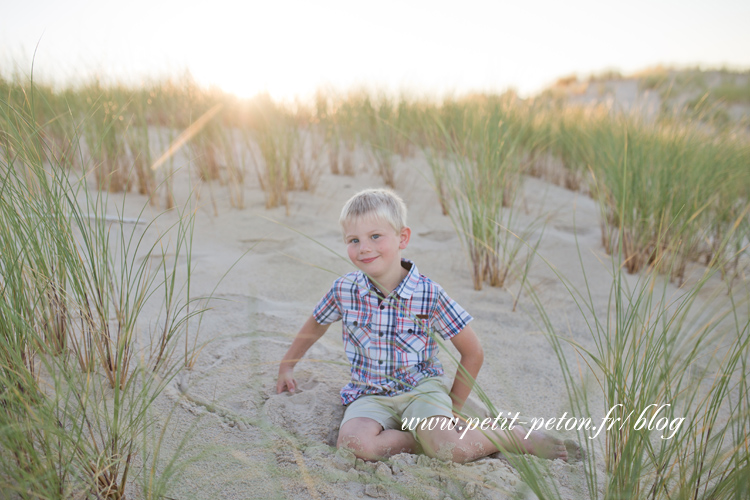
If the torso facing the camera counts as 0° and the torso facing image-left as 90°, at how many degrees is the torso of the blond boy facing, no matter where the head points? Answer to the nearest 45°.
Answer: approximately 0°
